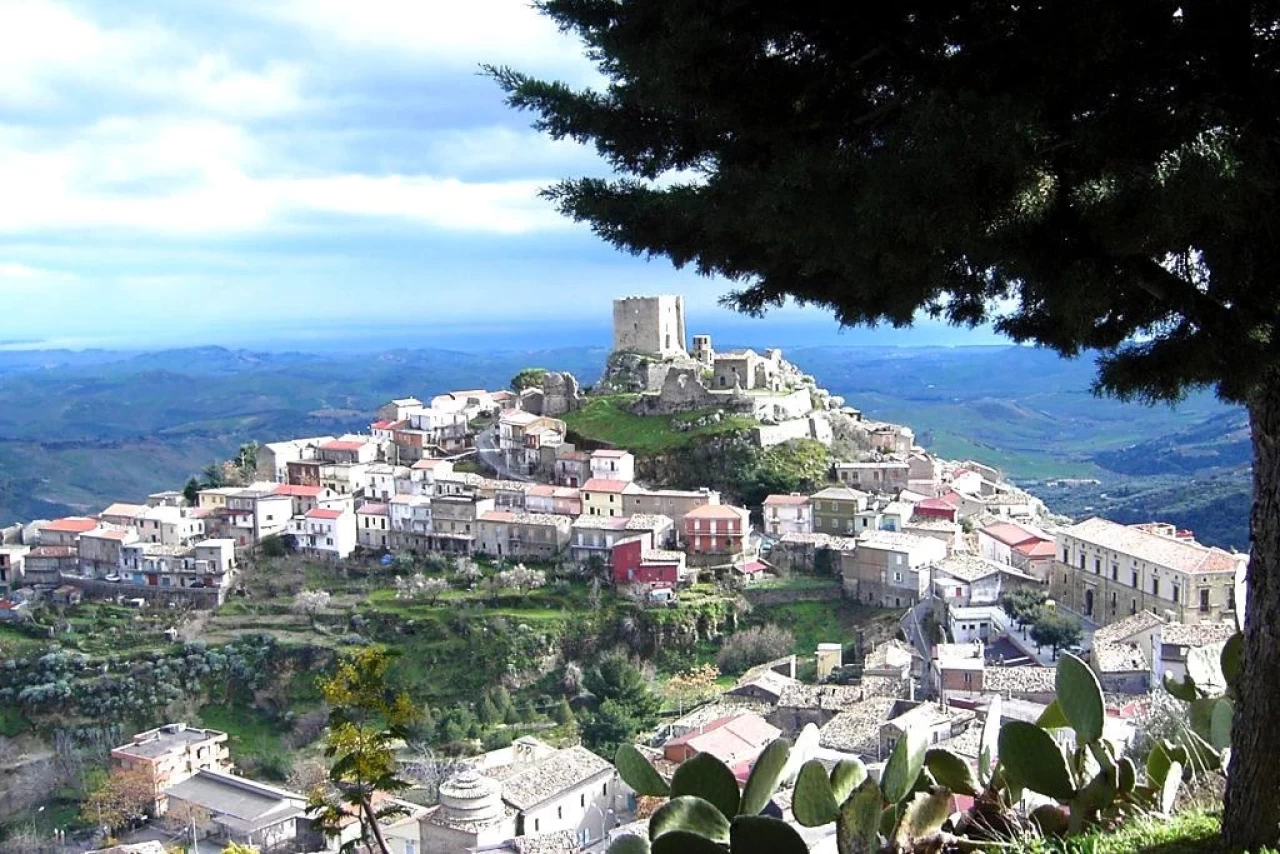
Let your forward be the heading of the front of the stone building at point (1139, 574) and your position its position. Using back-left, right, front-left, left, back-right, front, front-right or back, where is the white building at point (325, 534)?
front-right

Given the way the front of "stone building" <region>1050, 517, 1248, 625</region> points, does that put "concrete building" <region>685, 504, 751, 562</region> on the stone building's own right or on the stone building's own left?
on the stone building's own right

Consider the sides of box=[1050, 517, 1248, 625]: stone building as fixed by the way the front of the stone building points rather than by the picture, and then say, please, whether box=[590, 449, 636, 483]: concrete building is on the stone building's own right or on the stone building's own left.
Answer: on the stone building's own right

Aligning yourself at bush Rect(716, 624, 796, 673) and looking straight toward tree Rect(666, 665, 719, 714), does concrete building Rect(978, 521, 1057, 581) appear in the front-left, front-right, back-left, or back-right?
back-left

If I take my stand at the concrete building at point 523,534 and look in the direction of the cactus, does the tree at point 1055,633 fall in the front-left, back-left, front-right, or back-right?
front-left

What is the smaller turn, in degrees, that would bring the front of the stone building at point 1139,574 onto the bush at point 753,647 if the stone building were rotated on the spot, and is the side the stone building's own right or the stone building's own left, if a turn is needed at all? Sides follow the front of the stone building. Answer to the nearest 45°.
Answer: approximately 45° to the stone building's own right

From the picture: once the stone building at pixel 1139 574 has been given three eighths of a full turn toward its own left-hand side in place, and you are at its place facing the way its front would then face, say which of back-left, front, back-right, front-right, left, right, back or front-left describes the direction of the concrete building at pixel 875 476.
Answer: back-left

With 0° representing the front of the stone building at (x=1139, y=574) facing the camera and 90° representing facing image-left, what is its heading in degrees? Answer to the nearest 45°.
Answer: approximately 45°

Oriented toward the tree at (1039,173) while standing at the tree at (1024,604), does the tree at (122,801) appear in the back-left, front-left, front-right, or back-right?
front-right

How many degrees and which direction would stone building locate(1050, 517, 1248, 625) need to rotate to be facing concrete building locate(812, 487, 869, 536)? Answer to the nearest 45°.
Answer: approximately 90° to its right

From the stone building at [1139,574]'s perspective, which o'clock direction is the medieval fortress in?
The medieval fortress is roughly at 3 o'clock from the stone building.

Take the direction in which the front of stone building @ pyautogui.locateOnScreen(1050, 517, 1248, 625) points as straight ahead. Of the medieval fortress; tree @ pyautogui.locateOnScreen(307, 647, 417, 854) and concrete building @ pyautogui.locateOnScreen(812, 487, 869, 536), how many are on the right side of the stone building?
2

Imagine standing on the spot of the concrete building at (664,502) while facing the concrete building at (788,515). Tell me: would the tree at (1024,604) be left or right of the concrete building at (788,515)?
right

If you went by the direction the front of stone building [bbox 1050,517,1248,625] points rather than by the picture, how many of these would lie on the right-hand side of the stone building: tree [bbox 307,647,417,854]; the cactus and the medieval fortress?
1
